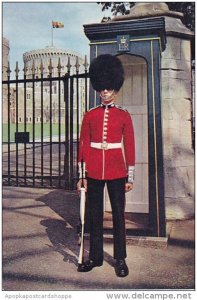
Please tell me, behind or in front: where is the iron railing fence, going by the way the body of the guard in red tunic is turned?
behind

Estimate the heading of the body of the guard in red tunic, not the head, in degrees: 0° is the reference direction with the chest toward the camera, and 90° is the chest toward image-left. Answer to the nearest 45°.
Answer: approximately 0°
